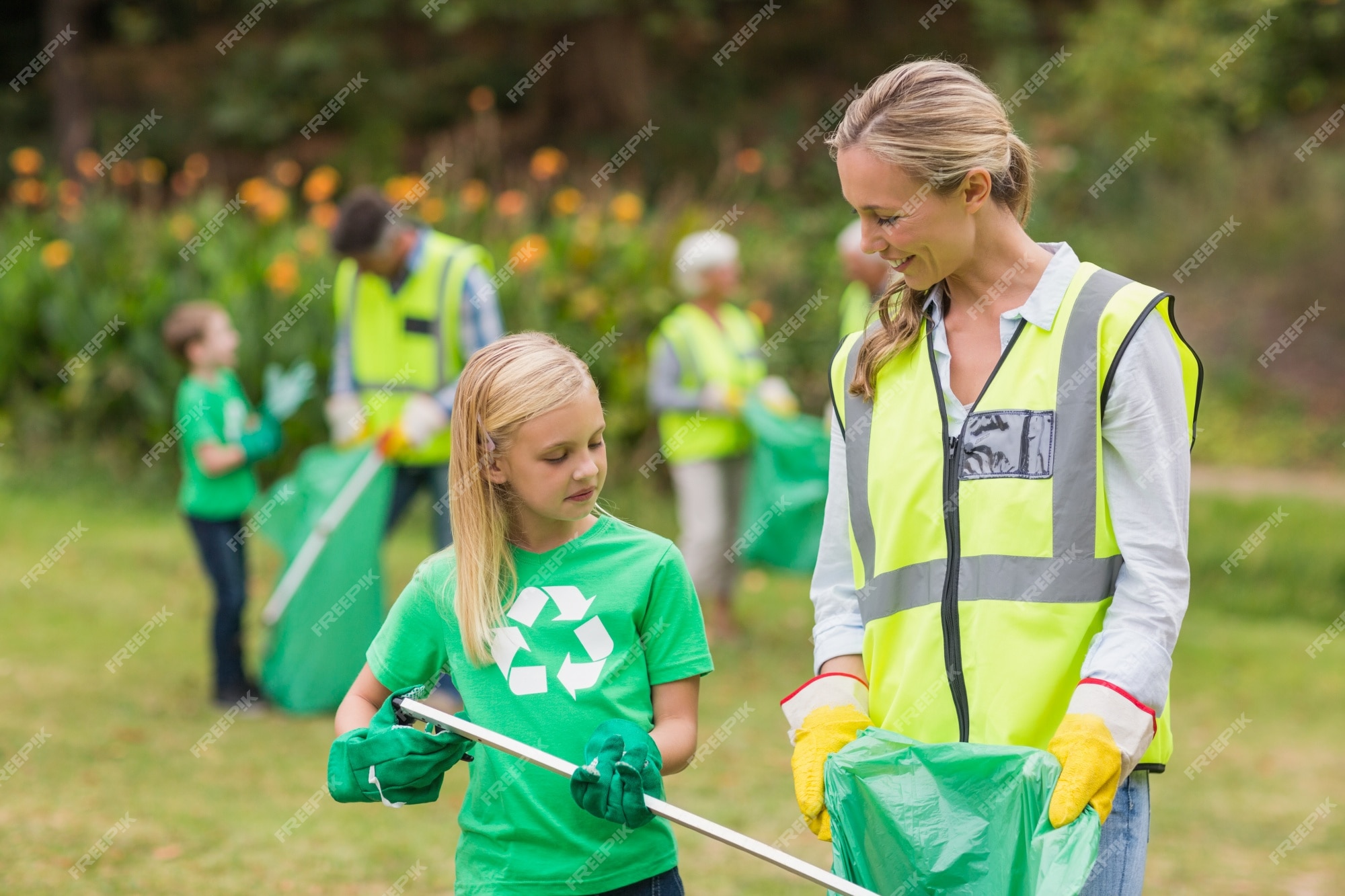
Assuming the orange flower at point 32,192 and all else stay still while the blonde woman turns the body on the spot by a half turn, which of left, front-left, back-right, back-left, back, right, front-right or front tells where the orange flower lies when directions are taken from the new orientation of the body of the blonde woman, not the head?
left

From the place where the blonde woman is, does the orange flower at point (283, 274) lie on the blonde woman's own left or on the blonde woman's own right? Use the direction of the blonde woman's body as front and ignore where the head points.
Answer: on the blonde woman's own right

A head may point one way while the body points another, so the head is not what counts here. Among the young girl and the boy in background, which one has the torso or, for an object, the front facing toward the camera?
the young girl

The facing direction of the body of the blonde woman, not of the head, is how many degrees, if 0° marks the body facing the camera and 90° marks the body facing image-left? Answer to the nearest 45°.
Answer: approximately 45°

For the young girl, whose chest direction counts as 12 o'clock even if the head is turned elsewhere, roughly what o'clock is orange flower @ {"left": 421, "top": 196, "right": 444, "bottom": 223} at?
The orange flower is roughly at 6 o'clock from the young girl.

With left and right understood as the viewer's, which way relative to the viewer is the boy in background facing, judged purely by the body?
facing to the right of the viewer

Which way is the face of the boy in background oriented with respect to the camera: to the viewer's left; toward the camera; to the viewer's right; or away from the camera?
to the viewer's right

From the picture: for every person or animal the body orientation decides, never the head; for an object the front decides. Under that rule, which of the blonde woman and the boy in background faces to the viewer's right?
the boy in background

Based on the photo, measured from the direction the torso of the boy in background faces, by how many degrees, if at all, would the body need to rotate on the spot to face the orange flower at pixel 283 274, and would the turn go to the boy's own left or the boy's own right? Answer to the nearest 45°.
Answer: approximately 90° to the boy's own left

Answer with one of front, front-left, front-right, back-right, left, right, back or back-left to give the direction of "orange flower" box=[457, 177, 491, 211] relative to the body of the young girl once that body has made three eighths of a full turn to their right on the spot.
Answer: front-right

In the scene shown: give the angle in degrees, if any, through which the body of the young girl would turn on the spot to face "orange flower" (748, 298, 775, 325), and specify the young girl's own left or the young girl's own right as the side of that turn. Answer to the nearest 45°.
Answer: approximately 180°

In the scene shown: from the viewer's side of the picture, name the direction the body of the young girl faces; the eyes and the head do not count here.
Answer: toward the camera

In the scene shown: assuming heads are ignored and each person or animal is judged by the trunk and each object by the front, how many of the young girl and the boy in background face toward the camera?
1

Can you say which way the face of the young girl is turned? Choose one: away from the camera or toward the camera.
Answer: toward the camera

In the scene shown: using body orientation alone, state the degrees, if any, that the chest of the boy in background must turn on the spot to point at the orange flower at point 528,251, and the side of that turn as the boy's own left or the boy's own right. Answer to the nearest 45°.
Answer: approximately 45° to the boy's own left

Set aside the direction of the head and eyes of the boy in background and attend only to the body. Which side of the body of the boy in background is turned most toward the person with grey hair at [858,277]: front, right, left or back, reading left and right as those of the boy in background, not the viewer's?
front

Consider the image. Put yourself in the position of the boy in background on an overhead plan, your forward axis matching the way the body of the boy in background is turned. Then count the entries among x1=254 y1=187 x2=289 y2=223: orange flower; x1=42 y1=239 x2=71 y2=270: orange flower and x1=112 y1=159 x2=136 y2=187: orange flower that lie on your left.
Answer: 3
